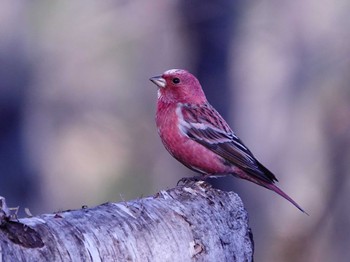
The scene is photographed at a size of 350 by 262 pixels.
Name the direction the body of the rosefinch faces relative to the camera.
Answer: to the viewer's left
